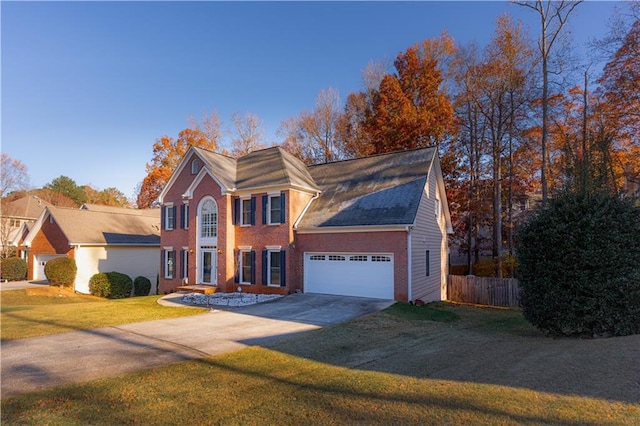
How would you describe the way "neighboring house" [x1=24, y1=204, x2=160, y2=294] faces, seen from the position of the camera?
facing the viewer and to the left of the viewer

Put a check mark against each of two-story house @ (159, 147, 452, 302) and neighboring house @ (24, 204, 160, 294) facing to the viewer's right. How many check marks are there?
0

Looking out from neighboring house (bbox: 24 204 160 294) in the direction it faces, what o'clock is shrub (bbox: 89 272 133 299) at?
The shrub is roughly at 10 o'clock from the neighboring house.

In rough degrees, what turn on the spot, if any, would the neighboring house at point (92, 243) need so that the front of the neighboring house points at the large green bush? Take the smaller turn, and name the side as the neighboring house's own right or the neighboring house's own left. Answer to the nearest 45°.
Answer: approximately 45° to the neighboring house's own left

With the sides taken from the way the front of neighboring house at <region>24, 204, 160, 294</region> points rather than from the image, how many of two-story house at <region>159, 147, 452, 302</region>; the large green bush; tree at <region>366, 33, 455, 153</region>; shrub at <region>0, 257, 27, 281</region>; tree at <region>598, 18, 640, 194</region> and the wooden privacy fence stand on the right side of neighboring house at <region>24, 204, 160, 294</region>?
1

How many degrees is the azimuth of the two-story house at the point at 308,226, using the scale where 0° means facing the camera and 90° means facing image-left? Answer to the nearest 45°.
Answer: approximately 45°

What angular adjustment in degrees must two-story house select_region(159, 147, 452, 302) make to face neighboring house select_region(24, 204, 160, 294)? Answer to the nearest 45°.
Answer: approximately 90° to its right

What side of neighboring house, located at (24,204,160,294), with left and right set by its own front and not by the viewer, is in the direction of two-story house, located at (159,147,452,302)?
left

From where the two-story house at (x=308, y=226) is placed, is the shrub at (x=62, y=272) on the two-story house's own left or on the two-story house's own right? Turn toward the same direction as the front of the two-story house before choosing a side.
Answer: on the two-story house's own right

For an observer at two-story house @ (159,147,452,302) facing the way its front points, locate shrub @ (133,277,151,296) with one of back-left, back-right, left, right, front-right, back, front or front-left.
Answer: right

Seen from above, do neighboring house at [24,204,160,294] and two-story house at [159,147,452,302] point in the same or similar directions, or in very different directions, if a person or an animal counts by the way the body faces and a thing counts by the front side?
same or similar directions

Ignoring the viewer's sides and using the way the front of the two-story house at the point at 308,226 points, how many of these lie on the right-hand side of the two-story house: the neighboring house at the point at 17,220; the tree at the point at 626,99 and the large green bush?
1

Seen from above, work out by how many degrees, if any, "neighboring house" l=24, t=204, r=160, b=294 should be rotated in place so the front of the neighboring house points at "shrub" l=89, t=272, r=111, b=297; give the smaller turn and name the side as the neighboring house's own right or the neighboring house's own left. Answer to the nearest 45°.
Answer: approximately 45° to the neighboring house's own left

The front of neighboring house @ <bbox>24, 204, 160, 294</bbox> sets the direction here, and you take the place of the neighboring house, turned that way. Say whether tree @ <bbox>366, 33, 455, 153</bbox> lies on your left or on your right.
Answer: on your left

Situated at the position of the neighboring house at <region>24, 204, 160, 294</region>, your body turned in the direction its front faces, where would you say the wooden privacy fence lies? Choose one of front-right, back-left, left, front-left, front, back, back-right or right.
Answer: left
